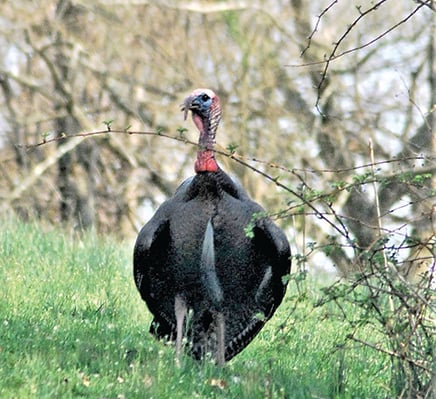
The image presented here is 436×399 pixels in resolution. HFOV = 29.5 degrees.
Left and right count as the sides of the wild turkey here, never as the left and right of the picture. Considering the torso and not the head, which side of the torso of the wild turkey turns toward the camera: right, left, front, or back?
front
